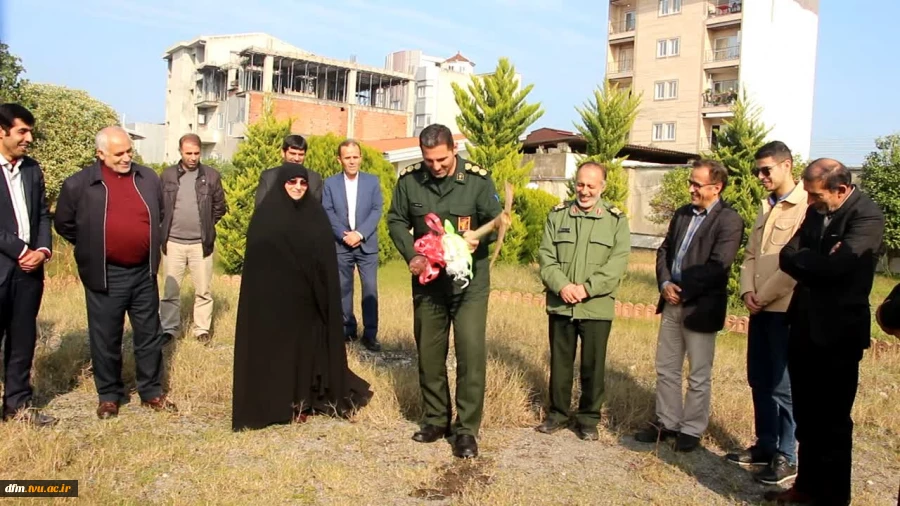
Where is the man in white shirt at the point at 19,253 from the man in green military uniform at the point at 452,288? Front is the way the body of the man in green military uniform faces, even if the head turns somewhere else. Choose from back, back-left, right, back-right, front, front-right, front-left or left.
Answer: right

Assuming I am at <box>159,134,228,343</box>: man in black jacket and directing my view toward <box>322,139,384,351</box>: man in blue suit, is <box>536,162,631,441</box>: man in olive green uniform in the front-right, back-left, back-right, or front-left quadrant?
front-right

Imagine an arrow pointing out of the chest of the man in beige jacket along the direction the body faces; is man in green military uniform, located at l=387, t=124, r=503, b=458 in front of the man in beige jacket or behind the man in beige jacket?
in front

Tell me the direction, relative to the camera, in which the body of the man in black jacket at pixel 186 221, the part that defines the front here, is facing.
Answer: toward the camera

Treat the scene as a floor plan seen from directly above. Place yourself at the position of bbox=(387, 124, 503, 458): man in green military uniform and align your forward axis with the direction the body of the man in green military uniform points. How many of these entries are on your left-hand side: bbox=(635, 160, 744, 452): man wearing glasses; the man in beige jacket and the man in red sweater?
2

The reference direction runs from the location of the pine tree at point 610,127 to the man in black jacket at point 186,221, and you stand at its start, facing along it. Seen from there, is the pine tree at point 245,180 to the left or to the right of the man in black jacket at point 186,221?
right

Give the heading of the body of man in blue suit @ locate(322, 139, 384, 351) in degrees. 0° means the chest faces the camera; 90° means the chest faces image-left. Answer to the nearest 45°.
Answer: approximately 0°

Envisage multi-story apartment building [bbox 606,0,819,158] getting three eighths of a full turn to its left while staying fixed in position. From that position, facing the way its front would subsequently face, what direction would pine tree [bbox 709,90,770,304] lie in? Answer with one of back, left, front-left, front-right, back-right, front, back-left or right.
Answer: right

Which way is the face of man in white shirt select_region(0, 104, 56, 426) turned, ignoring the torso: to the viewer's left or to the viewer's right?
to the viewer's right

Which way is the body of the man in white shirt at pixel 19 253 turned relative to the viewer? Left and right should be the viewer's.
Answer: facing the viewer and to the right of the viewer

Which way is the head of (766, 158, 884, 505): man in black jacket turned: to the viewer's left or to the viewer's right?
to the viewer's left

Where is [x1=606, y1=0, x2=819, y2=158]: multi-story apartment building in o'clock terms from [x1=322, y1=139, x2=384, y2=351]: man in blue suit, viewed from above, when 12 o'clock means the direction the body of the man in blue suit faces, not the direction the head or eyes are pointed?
The multi-story apartment building is roughly at 7 o'clock from the man in blue suit.

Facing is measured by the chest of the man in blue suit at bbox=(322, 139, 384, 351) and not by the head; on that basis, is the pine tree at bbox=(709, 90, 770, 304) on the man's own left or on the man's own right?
on the man's own left

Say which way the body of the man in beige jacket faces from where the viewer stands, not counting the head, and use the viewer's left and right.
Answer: facing the viewer and to the left of the viewer

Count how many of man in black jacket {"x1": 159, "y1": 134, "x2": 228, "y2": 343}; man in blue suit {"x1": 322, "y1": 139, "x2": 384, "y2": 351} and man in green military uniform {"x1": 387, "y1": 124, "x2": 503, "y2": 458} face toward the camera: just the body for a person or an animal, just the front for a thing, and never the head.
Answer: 3
